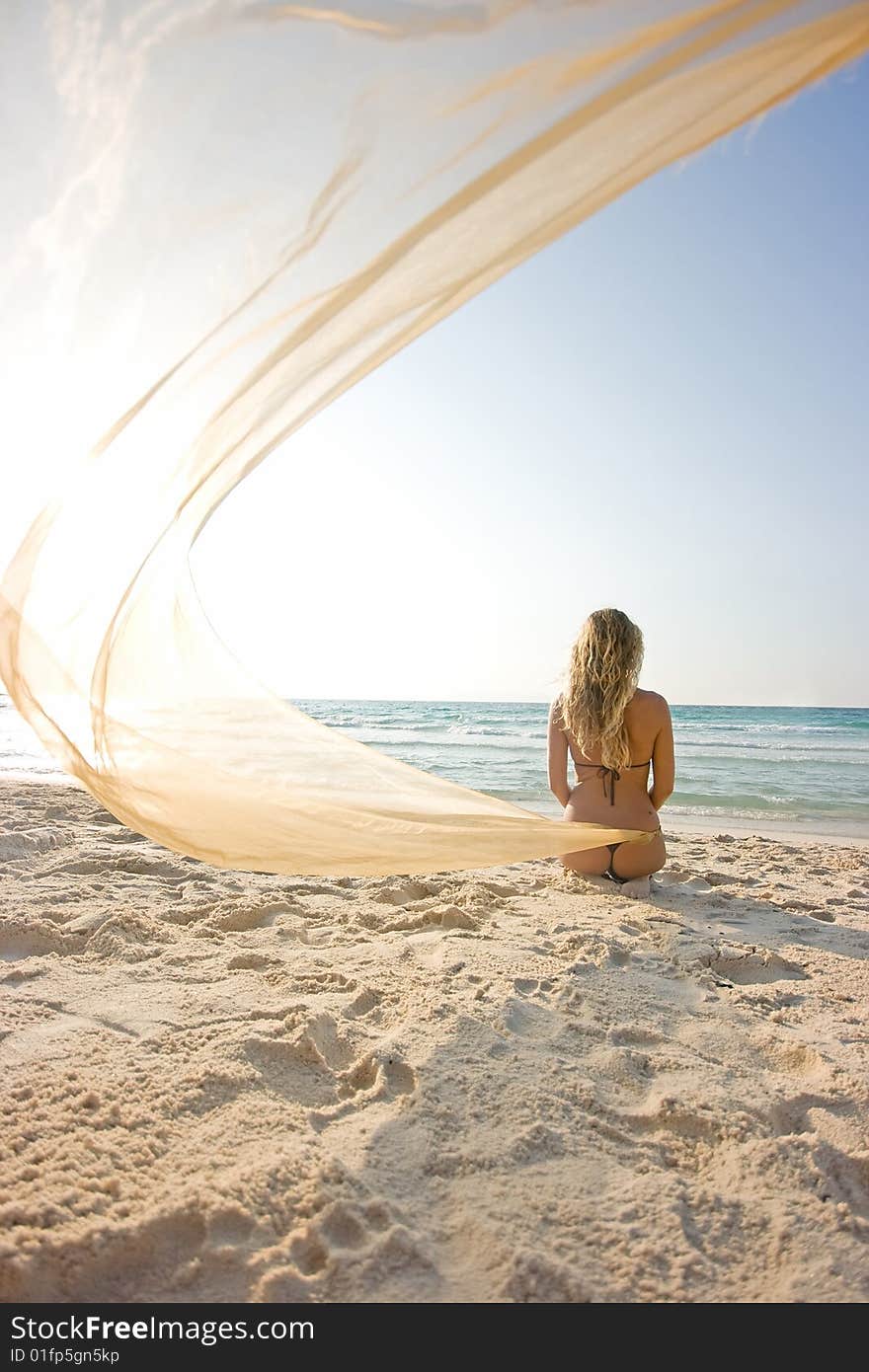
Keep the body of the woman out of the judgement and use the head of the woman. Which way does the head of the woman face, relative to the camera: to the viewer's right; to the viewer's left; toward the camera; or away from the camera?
away from the camera

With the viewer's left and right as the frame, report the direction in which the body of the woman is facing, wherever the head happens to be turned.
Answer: facing away from the viewer
